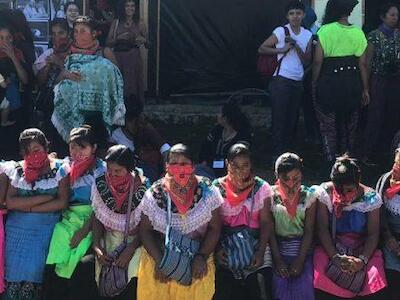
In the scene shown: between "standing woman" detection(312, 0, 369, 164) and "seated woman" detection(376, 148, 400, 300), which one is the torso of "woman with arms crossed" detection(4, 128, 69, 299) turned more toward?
the seated woman

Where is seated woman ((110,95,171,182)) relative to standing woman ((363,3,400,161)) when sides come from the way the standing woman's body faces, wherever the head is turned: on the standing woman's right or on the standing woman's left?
on the standing woman's right

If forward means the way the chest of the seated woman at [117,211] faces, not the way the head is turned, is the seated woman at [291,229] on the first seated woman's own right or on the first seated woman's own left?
on the first seated woman's own left

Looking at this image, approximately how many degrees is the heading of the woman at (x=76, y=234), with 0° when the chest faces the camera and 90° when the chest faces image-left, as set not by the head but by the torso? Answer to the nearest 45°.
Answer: approximately 45°

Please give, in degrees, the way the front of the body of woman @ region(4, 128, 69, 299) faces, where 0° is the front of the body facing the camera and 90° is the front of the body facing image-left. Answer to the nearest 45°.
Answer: approximately 0°

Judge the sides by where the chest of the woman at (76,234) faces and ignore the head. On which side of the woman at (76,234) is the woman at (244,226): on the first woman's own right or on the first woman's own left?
on the first woman's own left

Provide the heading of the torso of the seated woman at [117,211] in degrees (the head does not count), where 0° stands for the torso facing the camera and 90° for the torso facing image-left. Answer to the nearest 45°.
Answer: approximately 0°

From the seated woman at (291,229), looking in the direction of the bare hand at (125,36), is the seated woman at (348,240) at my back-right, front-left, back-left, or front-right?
back-right
